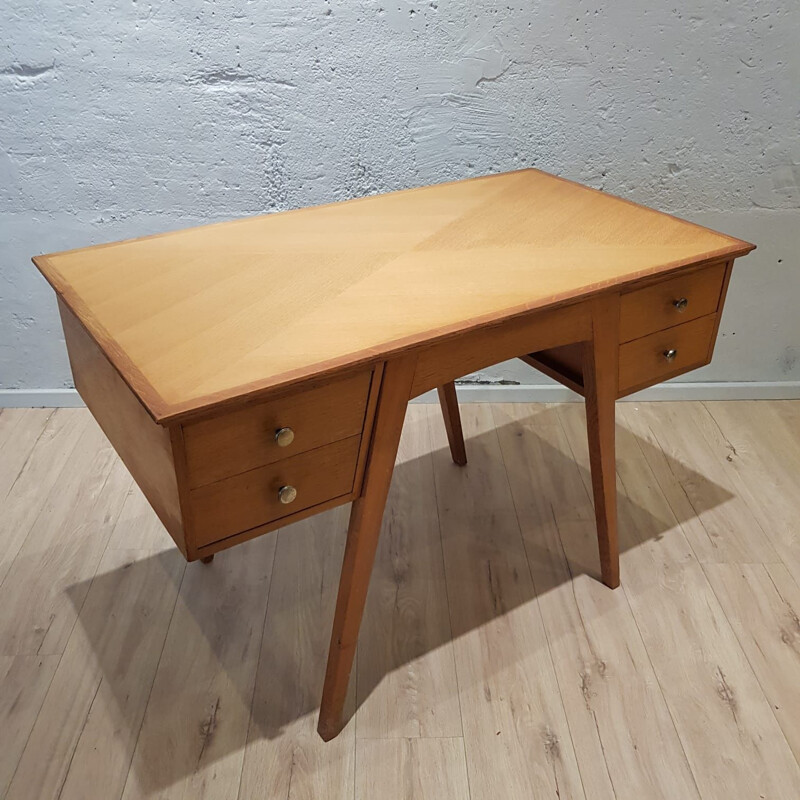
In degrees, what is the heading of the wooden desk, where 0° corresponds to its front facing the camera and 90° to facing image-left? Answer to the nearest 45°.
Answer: approximately 315°
